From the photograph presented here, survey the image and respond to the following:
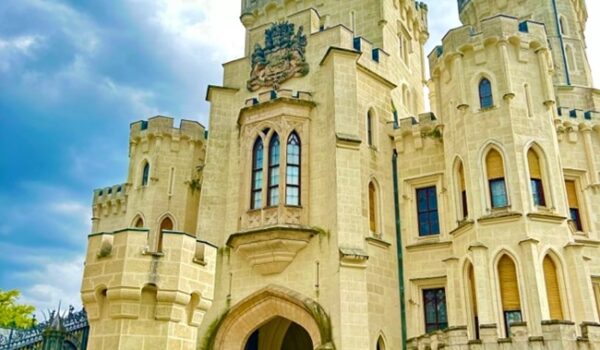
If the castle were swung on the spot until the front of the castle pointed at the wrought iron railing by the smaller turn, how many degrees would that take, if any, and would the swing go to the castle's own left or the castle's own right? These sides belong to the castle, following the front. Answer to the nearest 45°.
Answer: approximately 45° to the castle's own right

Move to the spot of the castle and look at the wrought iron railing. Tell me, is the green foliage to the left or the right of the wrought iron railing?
right

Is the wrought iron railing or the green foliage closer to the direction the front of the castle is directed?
the wrought iron railing

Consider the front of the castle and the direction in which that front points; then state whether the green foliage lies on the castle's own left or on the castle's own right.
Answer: on the castle's own right

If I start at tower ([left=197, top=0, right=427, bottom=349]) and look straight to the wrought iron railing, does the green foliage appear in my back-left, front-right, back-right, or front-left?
front-right
